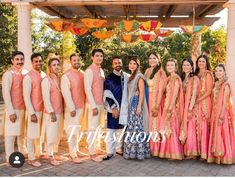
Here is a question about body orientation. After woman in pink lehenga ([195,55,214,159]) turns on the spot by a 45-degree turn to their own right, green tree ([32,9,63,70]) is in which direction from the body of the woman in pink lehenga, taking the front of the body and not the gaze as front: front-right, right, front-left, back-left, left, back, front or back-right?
front-right

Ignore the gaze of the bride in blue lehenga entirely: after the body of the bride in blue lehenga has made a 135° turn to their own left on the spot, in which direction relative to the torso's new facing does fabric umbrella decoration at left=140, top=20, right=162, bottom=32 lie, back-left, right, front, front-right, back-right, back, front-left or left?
left

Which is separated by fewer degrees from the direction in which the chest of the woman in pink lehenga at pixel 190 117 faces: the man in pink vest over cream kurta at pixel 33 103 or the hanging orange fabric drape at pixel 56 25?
the man in pink vest over cream kurta

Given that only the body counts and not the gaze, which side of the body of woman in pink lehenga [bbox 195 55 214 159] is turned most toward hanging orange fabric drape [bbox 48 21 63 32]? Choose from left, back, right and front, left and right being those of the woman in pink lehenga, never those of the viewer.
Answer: right

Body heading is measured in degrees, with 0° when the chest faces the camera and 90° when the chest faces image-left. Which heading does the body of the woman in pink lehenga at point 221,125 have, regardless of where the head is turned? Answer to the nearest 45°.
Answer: approximately 45°

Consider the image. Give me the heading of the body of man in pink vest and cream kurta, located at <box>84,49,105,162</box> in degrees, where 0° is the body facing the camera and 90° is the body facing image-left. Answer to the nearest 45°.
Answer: approximately 315°

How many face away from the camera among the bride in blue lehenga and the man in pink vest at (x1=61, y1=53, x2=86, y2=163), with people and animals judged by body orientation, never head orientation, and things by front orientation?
0

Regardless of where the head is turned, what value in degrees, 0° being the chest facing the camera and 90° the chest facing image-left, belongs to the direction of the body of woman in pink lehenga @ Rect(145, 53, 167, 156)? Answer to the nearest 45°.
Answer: approximately 45°

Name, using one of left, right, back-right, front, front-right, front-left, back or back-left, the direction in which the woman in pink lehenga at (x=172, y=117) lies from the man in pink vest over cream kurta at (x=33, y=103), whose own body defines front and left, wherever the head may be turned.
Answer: front-left

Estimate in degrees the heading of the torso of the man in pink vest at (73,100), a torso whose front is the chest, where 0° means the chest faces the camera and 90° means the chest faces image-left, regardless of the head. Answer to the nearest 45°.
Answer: approximately 315°

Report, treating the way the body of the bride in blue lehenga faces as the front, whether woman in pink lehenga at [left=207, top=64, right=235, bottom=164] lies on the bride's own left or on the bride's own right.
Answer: on the bride's own left

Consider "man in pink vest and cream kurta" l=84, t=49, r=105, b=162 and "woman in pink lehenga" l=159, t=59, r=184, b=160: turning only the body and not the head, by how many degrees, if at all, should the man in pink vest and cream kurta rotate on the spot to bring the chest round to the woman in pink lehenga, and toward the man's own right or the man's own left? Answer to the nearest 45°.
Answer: approximately 45° to the man's own left

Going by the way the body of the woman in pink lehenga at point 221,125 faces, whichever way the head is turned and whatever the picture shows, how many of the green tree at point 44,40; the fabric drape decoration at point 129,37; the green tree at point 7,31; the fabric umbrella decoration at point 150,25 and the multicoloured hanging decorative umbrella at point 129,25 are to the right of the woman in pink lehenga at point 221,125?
5
